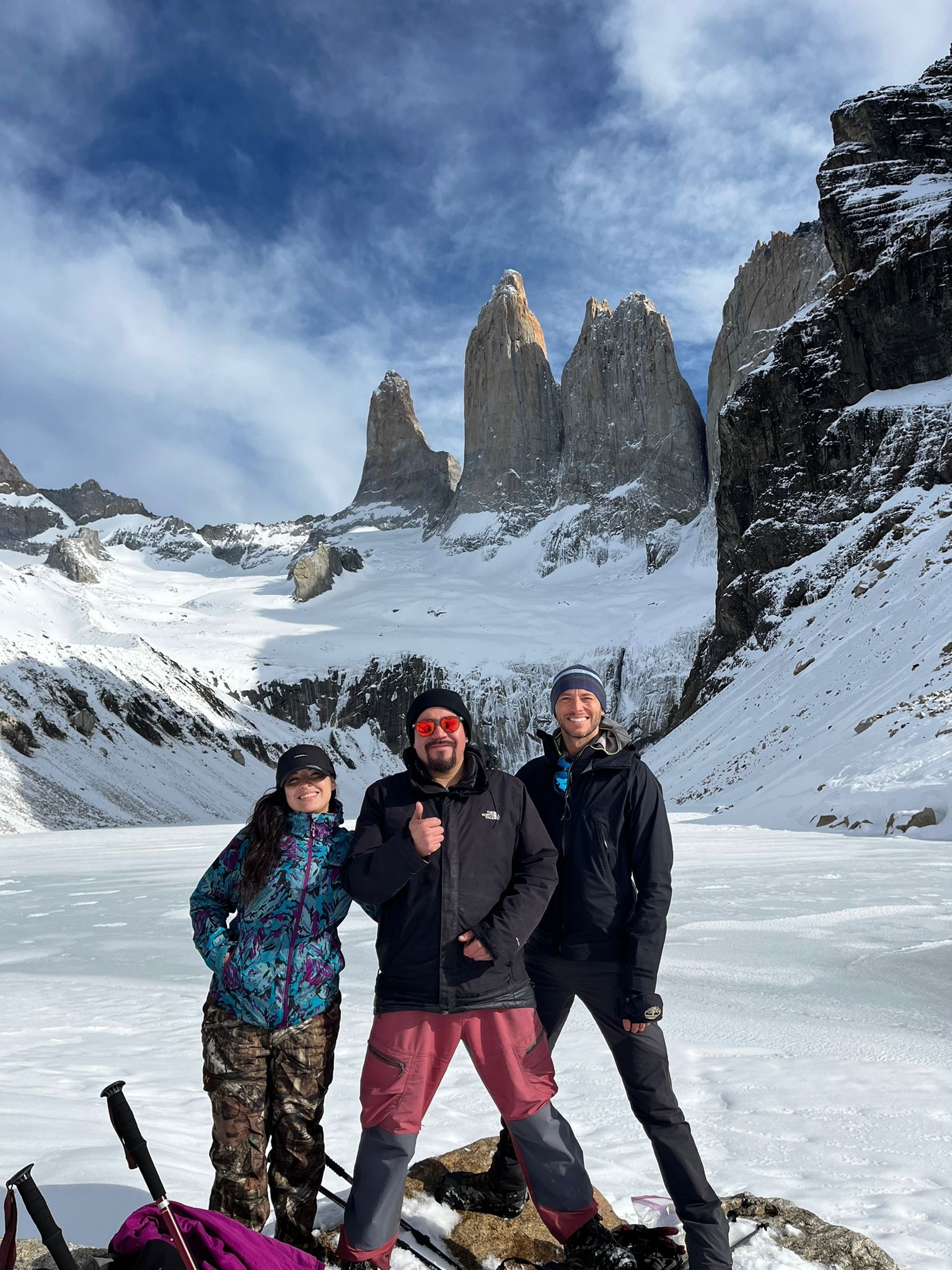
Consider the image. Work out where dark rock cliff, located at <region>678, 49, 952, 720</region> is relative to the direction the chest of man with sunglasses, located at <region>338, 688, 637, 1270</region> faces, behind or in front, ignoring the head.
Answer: behind

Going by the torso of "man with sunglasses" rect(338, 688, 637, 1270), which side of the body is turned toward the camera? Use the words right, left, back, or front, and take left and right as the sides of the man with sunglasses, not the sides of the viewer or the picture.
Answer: front

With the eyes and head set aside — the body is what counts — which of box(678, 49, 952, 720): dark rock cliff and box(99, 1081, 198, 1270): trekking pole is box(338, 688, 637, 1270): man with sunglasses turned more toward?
the trekking pole

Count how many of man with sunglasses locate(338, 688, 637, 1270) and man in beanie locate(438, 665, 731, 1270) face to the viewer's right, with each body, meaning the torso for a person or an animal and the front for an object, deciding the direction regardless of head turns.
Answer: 0

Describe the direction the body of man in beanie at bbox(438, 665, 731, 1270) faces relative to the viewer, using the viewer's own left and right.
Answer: facing the viewer and to the left of the viewer

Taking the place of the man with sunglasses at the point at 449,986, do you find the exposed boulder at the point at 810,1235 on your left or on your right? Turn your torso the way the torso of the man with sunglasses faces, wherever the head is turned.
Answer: on your left

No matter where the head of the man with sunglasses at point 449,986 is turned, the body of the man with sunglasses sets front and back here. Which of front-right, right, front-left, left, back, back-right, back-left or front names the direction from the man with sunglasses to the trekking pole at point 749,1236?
left

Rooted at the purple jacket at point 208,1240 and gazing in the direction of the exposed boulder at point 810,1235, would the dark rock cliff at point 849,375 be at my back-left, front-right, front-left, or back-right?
front-left

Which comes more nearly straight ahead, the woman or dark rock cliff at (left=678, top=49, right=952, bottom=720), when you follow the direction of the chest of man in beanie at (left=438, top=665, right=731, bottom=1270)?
the woman

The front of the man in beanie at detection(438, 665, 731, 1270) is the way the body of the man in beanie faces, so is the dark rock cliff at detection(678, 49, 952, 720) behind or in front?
behind

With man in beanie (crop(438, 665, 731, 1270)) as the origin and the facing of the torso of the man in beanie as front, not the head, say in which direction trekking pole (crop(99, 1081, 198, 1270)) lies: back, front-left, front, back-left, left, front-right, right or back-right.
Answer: front

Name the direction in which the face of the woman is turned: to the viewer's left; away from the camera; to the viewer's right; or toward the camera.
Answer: toward the camera

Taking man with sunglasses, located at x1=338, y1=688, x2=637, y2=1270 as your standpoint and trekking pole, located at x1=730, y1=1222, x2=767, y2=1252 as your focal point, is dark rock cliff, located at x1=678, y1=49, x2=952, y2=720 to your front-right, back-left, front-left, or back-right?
front-left

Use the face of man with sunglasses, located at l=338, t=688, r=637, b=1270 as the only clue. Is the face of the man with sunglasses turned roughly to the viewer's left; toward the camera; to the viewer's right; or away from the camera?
toward the camera
